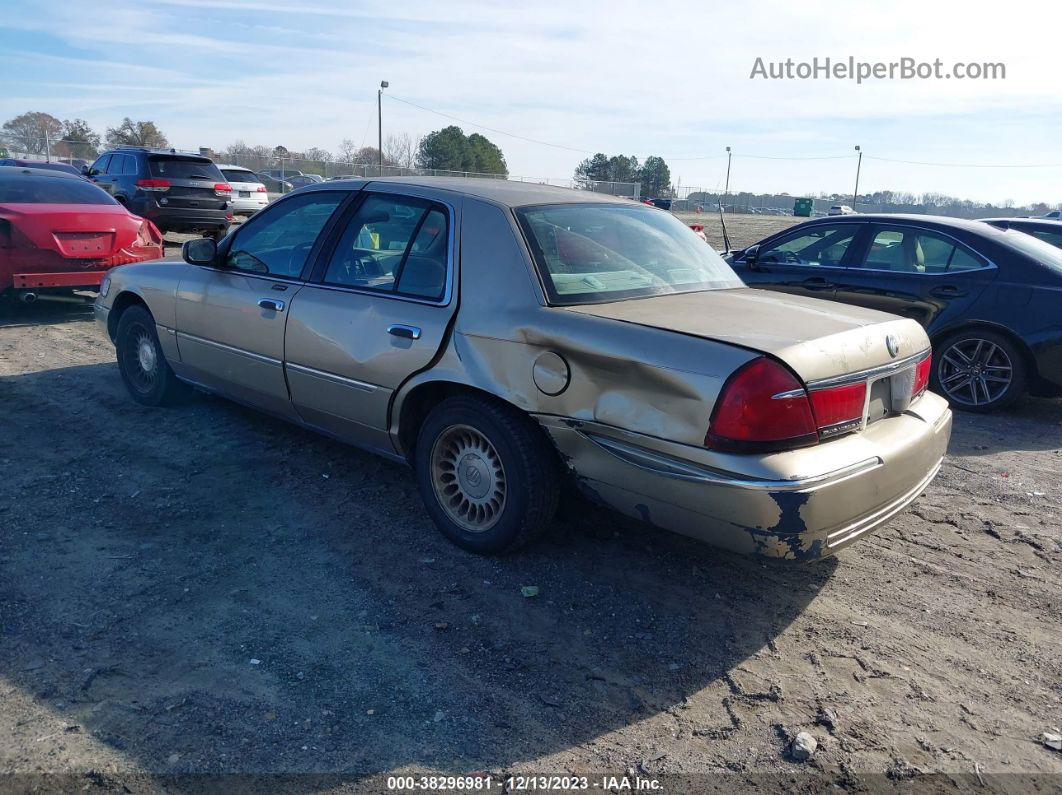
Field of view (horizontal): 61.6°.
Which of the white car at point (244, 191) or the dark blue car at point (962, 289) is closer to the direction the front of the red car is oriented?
the white car

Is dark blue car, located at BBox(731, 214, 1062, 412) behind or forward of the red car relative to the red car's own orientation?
behind

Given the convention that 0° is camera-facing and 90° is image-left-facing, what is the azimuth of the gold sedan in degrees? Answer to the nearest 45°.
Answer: approximately 135°

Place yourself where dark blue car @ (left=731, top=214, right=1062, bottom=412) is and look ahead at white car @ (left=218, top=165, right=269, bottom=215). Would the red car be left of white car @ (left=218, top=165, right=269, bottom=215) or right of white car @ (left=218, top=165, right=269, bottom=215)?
left

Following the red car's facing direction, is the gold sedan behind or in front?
behind

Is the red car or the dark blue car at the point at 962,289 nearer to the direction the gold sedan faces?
the red car

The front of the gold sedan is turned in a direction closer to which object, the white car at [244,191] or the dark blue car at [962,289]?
the white car

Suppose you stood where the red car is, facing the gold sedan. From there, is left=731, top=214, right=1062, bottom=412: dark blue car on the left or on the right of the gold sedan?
left

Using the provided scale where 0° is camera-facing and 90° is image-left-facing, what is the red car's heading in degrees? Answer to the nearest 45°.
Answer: approximately 135°
